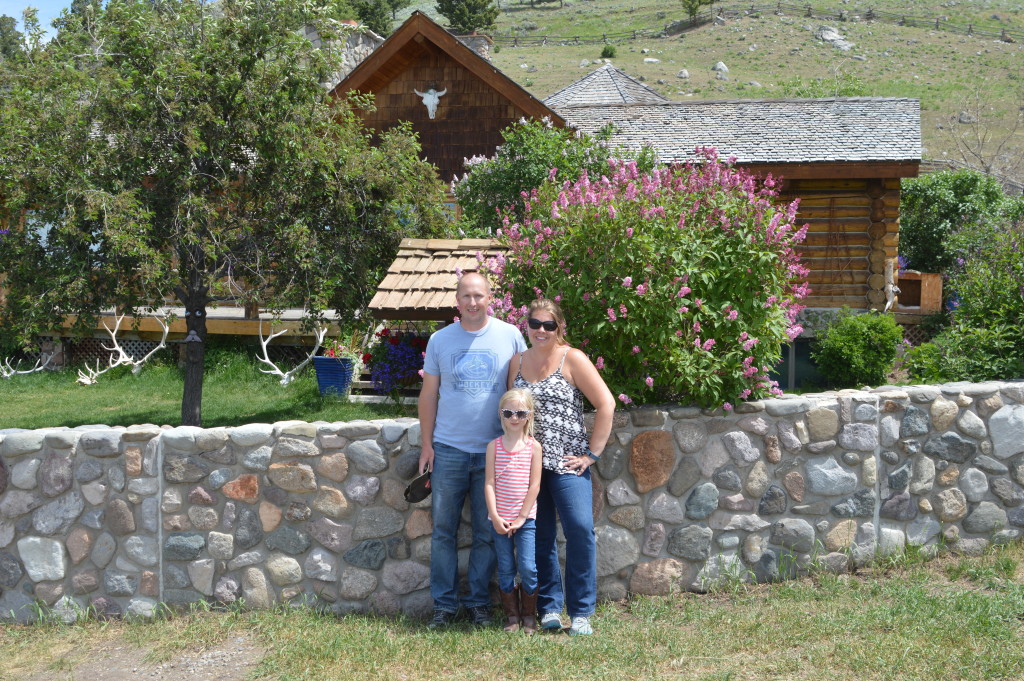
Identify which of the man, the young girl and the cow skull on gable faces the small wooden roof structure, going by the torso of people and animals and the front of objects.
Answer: the cow skull on gable

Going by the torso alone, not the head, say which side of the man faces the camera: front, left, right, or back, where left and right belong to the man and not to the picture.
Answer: front

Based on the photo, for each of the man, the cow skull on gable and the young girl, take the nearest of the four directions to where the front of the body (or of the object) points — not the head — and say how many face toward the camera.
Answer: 3

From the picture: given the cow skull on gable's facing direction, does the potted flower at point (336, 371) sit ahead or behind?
ahead

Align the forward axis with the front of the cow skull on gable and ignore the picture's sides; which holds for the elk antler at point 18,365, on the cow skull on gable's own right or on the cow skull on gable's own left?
on the cow skull on gable's own right

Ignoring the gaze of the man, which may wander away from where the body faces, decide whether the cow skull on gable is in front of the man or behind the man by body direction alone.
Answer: behind

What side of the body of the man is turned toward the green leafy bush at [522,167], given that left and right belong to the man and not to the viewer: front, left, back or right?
back

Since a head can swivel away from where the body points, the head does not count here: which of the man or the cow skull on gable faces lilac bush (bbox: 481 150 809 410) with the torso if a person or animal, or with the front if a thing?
the cow skull on gable

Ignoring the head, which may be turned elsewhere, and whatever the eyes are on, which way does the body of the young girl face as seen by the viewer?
toward the camera

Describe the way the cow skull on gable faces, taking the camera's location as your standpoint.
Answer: facing the viewer

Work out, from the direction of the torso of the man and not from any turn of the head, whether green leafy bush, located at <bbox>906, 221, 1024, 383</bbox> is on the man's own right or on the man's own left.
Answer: on the man's own left

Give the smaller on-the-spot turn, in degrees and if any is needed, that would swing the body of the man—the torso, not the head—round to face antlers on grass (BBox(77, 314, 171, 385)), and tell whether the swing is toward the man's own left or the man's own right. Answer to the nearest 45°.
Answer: approximately 135° to the man's own right

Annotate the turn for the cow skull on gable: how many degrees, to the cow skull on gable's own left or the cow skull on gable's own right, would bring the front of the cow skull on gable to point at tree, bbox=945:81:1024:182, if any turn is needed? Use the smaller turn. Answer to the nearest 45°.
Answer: approximately 135° to the cow skull on gable's own left
